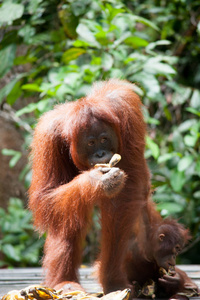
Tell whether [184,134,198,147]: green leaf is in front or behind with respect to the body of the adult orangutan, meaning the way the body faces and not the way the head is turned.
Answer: behind

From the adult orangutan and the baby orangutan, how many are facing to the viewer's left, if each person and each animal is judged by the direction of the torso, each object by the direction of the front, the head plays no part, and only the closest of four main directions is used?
0

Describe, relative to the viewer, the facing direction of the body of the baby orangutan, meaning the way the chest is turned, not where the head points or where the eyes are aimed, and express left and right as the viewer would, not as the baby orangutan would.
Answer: facing the viewer and to the right of the viewer

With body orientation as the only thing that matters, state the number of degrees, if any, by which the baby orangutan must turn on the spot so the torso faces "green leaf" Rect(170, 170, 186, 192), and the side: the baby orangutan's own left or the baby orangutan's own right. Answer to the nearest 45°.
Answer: approximately 135° to the baby orangutan's own left

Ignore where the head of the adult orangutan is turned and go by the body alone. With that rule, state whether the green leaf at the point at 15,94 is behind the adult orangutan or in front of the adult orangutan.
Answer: behind

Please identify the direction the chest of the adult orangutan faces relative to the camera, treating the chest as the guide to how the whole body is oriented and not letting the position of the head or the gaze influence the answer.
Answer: toward the camera

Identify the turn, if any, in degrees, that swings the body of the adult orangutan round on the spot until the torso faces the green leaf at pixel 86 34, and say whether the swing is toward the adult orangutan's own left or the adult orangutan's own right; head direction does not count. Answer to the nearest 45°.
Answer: approximately 180°
